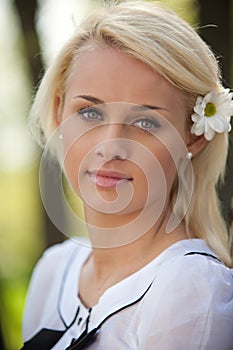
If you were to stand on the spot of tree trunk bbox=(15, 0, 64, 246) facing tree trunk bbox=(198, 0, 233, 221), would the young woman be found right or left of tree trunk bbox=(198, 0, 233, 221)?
right

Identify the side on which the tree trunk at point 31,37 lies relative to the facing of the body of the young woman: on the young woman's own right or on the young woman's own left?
on the young woman's own right

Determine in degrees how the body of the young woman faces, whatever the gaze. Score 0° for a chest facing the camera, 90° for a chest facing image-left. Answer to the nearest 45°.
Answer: approximately 45°

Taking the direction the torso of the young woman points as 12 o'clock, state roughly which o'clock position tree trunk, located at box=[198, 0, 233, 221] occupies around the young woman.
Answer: The tree trunk is roughly at 5 o'clock from the young woman.
